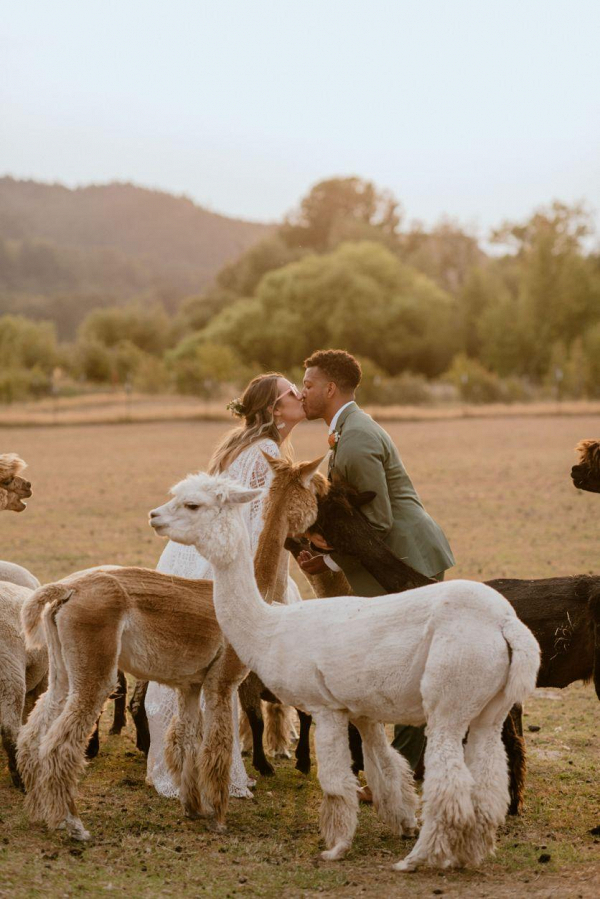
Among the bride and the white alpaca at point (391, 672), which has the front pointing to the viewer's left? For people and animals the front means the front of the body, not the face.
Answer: the white alpaca

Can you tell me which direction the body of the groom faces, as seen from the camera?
to the viewer's left

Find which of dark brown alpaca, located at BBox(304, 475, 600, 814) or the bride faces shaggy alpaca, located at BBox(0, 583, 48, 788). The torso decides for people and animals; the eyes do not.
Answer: the dark brown alpaca

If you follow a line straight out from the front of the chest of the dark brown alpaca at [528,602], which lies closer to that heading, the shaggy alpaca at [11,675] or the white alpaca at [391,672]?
the shaggy alpaca

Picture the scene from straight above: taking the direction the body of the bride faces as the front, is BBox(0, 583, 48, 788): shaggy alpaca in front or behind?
behind

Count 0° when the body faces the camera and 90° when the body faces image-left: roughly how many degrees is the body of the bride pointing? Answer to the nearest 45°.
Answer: approximately 270°

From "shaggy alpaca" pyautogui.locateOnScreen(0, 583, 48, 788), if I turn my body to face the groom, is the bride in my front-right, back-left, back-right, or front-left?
front-left

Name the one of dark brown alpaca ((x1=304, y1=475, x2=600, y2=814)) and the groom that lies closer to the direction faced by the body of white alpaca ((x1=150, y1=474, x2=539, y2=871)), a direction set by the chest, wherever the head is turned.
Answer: the groom

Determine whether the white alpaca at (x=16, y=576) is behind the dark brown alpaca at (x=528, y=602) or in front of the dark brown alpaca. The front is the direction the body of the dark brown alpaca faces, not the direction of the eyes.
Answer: in front

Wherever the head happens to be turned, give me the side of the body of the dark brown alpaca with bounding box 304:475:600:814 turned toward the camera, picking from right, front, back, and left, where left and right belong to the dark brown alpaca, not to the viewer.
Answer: left

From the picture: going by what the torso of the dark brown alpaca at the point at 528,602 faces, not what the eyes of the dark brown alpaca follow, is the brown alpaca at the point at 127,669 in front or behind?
in front

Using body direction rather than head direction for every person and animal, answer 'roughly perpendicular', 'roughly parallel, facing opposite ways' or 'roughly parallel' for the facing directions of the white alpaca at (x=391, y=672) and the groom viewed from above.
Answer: roughly parallel

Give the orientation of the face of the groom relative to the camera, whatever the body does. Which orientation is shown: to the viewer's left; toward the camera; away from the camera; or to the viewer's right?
to the viewer's left

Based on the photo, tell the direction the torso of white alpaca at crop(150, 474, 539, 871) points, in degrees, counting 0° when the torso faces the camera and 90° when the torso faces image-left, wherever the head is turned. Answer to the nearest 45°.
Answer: approximately 90°
